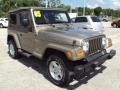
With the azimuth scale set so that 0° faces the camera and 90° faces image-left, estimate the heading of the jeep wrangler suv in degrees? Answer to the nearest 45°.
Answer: approximately 315°
